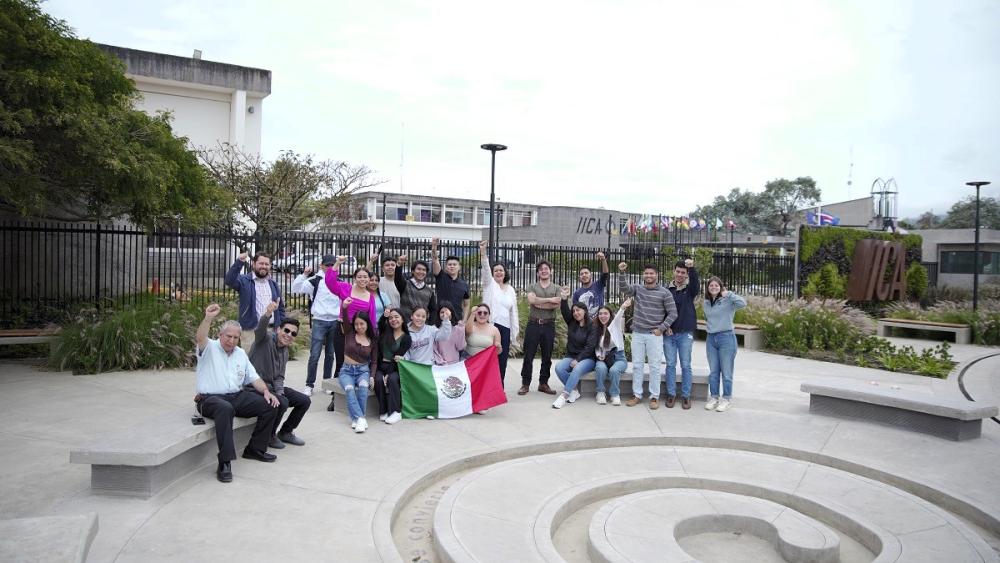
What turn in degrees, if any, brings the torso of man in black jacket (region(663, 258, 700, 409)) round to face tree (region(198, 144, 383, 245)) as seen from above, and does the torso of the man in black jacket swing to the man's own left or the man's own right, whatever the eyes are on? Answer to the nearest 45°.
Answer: approximately 135° to the man's own right

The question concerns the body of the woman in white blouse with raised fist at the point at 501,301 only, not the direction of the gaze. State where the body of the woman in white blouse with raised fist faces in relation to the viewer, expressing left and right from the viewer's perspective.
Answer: facing the viewer

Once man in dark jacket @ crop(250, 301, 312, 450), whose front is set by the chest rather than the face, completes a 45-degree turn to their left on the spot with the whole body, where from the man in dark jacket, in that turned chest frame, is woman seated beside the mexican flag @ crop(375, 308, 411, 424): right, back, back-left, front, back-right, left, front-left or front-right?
front-left

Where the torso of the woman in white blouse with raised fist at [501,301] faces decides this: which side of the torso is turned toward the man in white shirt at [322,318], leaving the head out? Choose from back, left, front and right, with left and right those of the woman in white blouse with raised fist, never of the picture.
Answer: right

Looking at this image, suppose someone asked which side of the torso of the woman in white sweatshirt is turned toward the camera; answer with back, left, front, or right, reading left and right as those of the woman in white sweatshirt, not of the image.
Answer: front

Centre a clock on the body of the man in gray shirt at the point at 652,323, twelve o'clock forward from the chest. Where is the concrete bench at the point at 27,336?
The concrete bench is roughly at 3 o'clock from the man in gray shirt.

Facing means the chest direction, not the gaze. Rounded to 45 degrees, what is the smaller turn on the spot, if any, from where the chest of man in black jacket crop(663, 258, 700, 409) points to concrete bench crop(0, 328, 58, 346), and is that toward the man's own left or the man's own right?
approximately 90° to the man's own right

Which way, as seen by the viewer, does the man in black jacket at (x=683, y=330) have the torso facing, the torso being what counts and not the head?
toward the camera

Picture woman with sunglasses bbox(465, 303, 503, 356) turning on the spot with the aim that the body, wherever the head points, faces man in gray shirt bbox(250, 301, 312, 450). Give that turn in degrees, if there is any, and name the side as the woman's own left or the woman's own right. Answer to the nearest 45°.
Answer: approximately 45° to the woman's own right

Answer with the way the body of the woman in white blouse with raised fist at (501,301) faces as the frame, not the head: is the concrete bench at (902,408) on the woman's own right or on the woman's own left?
on the woman's own left

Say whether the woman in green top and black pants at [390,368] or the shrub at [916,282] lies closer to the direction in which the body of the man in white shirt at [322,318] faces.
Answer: the woman in green top and black pants
